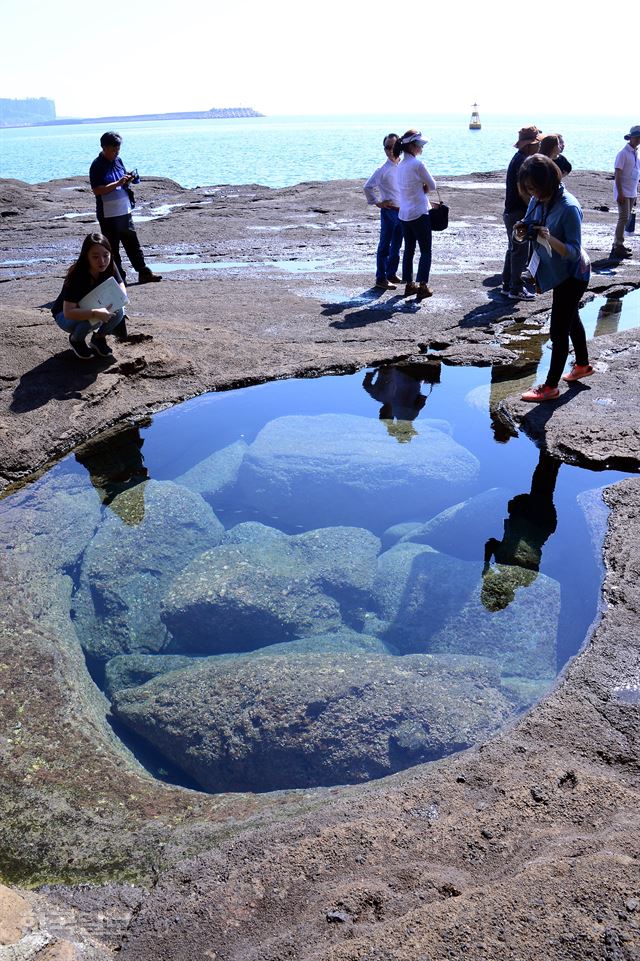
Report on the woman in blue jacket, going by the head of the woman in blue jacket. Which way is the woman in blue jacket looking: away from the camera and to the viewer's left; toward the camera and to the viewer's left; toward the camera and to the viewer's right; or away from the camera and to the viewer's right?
toward the camera and to the viewer's left

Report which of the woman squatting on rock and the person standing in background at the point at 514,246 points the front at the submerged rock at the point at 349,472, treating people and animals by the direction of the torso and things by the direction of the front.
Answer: the woman squatting on rock

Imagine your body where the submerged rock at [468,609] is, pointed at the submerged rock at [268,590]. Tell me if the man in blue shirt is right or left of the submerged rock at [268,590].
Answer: right

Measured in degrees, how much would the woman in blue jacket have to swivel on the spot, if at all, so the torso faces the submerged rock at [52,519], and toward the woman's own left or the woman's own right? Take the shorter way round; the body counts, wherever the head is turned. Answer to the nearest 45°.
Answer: approximately 45° to the woman's own left

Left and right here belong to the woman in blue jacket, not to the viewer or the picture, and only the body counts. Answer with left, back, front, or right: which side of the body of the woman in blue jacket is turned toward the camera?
left

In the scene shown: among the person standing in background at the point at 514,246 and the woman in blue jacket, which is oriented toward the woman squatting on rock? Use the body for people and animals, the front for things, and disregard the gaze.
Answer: the woman in blue jacket

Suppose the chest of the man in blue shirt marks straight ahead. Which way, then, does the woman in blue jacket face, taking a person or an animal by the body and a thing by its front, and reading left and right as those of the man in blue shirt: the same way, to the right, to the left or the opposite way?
the opposite way

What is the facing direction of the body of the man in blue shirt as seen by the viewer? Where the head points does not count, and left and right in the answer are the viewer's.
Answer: facing the viewer and to the right of the viewer

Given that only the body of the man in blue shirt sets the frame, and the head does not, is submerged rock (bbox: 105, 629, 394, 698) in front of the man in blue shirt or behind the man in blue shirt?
in front

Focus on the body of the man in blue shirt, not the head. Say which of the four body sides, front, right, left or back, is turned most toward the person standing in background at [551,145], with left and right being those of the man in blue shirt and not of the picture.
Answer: front

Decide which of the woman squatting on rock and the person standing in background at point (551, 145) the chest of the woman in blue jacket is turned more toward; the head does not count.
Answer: the woman squatting on rock

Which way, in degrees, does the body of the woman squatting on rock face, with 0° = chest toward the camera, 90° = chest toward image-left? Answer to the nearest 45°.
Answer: approximately 315°
